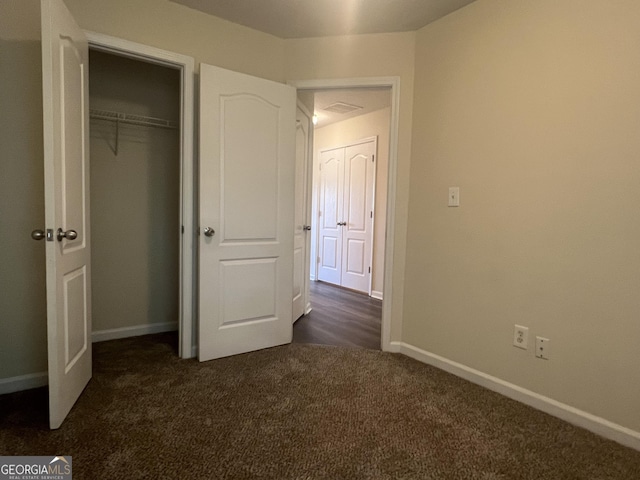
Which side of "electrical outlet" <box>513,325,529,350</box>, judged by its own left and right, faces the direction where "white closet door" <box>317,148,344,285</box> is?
right

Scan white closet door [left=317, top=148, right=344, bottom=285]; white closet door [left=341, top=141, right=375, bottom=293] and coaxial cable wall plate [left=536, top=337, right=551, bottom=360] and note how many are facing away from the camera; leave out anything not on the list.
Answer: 0

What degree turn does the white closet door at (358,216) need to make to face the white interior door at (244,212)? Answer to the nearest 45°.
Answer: approximately 45° to its left

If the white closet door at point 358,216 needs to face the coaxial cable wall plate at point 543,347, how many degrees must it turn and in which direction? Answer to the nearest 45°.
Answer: approximately 45° to its left

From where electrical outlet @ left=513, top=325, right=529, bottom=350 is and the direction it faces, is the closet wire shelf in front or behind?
in front

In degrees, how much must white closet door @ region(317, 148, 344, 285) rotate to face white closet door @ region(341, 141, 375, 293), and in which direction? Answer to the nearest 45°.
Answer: approximately 90° to its left

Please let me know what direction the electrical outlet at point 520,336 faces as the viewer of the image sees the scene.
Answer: facing the viewer and to the left of the viewer

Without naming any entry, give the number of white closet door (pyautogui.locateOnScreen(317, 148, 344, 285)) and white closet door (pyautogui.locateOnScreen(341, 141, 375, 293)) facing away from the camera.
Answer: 0

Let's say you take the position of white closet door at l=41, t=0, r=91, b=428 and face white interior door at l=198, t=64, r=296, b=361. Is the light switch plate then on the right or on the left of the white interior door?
right

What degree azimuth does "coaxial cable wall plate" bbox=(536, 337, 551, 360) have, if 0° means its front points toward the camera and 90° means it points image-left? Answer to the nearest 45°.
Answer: approximately 45°

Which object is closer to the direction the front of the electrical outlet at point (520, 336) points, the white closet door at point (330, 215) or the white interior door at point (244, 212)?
the white interior door

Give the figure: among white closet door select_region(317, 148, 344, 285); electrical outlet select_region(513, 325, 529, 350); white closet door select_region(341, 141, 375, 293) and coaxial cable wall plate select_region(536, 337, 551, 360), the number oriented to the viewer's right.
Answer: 0

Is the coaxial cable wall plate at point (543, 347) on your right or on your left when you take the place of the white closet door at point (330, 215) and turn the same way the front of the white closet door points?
on your left

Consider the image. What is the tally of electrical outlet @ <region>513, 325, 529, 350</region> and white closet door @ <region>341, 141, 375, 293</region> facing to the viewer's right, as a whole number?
0

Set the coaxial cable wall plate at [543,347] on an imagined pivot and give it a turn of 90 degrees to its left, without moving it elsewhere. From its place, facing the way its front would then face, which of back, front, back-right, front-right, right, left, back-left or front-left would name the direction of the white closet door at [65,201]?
right

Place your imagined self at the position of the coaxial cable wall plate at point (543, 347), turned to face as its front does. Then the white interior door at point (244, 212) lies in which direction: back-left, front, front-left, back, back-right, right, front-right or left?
front-right
